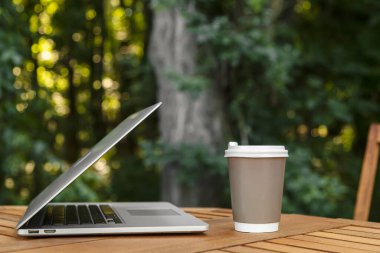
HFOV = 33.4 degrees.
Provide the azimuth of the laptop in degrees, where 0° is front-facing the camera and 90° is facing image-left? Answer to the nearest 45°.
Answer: approximately 270°

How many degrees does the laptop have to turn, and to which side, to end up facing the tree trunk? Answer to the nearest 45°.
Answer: approximately 90° to its left
